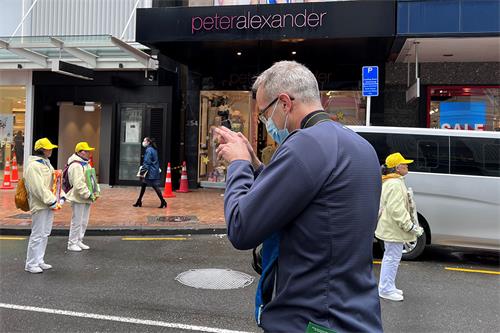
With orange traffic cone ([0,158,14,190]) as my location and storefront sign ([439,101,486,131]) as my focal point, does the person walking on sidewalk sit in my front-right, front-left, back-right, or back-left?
front-right

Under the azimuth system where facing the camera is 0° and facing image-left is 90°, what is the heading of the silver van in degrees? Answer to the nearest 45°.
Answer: approximately 270°

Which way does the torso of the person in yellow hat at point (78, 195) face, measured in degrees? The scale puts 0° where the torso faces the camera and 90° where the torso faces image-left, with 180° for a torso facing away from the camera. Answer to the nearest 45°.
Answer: approximately 270°

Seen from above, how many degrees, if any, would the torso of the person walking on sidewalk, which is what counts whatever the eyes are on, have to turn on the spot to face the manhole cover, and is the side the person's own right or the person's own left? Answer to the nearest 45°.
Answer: approximately 90° to the person's own left

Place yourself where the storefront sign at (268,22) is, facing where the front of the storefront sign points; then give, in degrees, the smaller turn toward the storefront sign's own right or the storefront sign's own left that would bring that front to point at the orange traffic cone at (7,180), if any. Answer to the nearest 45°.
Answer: approximately 135° to the storefront sign's own right

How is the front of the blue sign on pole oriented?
toward the camera

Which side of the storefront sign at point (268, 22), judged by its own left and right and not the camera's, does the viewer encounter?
front

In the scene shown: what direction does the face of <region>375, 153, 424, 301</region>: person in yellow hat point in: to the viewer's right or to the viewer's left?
to the viewer's right

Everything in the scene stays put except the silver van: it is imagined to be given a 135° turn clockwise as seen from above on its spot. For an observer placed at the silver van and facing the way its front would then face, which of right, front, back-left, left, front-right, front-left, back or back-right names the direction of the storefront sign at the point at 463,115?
back-right

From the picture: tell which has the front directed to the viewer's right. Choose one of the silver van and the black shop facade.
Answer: the silver van

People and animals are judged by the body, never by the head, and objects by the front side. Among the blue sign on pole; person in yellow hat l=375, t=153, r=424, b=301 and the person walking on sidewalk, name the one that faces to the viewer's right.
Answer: the person in yellow hat

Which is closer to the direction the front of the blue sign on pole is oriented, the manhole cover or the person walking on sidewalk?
the manhole cover

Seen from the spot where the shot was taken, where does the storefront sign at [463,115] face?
facing the viewer

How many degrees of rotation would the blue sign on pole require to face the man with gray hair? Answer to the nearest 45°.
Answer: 0° — it already faces them

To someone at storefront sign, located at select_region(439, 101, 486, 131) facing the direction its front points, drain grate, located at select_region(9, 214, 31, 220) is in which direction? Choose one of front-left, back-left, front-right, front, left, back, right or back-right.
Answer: front-right
